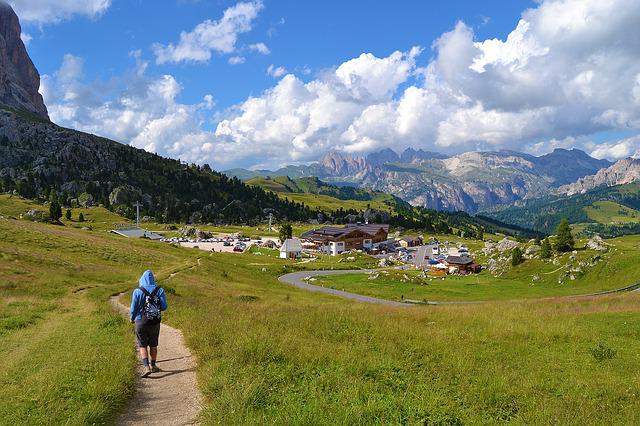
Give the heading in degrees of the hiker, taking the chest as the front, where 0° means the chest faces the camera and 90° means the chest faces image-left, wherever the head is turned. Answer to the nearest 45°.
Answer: approximately 180°

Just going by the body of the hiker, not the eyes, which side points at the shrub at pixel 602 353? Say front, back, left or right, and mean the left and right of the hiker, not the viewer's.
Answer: right
